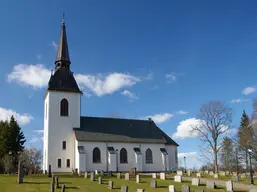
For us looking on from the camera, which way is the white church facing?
facing to the left of the viewer
